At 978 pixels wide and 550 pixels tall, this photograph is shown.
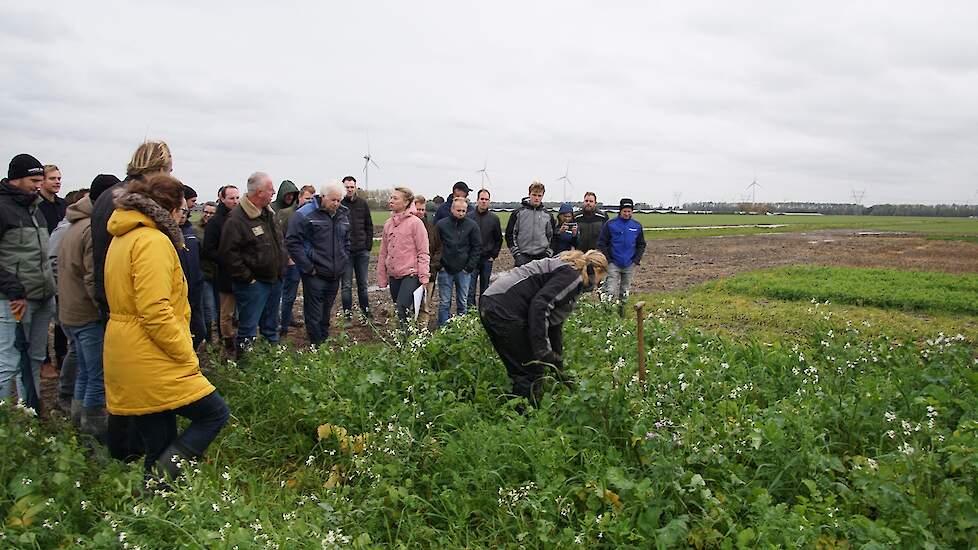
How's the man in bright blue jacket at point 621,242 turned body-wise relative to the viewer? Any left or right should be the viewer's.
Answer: facing the viewer

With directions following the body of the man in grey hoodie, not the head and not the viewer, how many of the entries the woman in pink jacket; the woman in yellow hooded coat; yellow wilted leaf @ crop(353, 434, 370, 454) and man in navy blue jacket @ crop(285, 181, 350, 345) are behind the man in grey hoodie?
0

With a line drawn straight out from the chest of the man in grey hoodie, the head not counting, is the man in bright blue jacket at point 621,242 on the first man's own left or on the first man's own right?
on the first man's own left

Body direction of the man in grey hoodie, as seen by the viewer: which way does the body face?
toward the camera

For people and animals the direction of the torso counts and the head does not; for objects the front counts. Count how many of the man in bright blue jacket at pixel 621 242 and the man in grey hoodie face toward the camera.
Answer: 2

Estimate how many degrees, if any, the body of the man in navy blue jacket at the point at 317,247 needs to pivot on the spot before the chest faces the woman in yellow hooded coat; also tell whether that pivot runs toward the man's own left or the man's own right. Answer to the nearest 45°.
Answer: approximately 45° to the man's own right

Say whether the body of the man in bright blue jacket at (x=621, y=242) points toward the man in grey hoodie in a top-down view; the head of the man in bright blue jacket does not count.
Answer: no

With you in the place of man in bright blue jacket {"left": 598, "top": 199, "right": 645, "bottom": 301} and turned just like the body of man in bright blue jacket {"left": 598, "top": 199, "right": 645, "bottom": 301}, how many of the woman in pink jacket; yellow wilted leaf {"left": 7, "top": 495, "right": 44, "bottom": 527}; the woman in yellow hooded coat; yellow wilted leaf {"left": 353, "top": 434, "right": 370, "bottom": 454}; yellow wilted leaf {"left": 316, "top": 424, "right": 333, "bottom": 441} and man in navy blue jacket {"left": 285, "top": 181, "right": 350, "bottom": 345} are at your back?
0

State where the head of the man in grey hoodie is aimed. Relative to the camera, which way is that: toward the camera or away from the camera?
toward the camera

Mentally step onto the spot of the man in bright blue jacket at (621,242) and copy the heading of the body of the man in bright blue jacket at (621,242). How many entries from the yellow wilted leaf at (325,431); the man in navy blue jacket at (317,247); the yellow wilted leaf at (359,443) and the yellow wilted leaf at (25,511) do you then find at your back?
0

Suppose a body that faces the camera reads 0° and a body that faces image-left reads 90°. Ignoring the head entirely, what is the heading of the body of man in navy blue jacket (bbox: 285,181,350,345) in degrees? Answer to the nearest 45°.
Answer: approximately 315°

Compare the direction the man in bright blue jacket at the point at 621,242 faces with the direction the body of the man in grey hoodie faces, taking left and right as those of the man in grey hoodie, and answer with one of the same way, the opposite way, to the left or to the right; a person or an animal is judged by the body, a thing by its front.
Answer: the same way

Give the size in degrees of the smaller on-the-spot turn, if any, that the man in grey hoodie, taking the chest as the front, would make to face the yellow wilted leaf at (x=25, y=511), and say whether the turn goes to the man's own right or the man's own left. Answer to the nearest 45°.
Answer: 0° — they already face it

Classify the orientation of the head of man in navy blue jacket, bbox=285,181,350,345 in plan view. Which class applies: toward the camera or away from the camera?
toward the camera

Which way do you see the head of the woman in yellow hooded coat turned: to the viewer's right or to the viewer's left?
to the viewer's right

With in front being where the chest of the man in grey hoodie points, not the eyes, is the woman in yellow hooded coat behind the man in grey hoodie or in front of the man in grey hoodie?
in front
